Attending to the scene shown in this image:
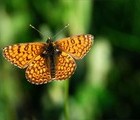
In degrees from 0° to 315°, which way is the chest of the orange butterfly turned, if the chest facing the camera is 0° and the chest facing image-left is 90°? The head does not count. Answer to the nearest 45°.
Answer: approximately 180°
